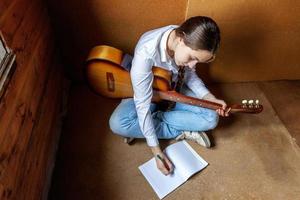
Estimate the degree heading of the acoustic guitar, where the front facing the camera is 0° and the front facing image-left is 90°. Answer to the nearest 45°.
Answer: approximately 0°
